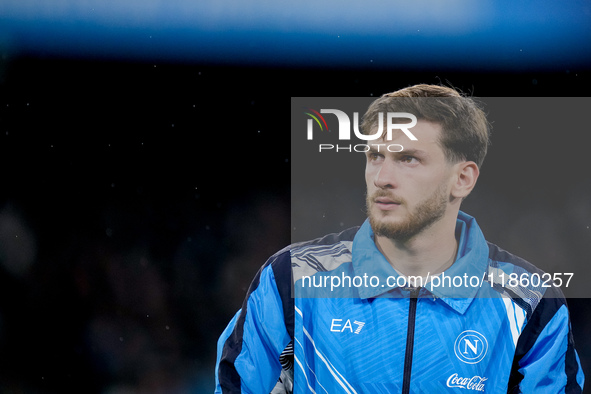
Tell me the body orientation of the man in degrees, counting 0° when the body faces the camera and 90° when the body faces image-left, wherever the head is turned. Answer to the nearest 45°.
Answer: approximately 0°

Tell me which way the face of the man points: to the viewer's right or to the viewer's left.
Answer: to the viewer's left
